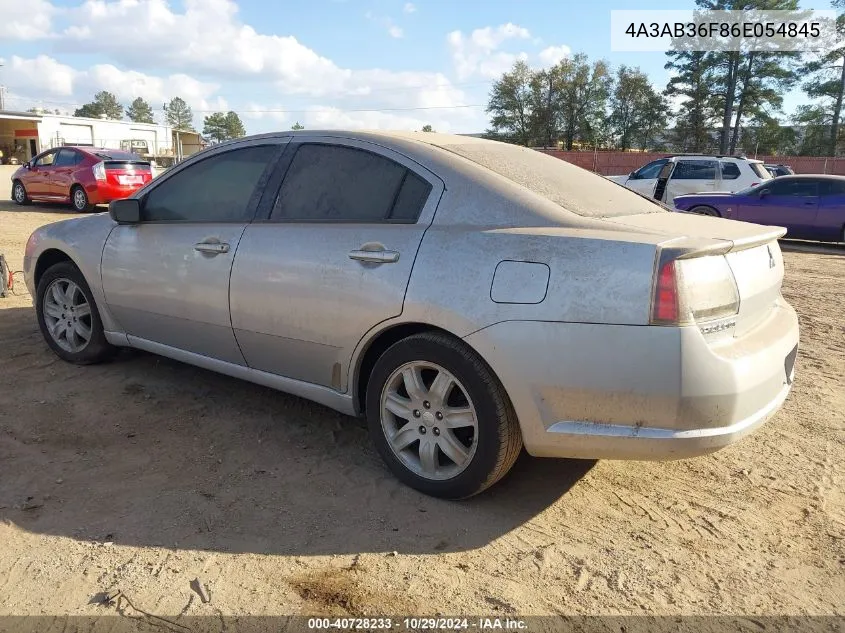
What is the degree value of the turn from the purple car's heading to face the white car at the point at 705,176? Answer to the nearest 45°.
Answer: approximately 45° to its right

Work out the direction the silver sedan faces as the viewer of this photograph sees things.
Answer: facing away from the viewer and to the left of the viewer

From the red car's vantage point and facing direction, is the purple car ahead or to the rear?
to the rear

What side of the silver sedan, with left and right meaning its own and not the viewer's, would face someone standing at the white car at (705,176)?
right

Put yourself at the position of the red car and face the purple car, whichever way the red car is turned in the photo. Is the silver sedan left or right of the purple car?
right

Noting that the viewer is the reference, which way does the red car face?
facing away from the viewer and to the left of the viewer

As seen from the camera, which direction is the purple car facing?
to the viewer's left

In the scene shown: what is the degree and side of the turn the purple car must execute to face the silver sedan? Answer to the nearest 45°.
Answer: approximately 90° to its left

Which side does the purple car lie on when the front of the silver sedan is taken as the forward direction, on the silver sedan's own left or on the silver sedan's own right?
on the silver sedan's own right
